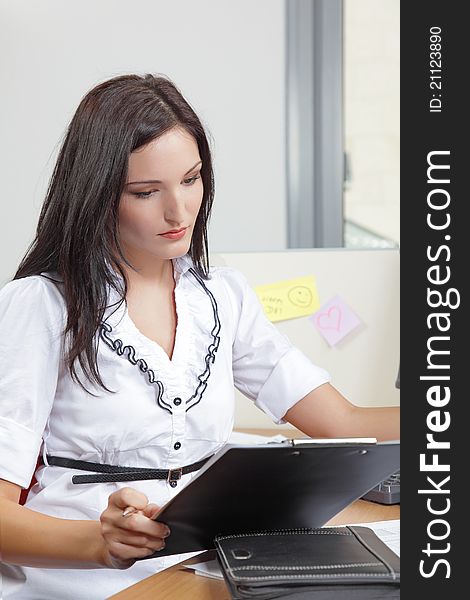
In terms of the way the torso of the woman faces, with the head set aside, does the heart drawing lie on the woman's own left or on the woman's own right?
on the woman's own left

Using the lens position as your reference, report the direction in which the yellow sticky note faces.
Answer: facing the viewer

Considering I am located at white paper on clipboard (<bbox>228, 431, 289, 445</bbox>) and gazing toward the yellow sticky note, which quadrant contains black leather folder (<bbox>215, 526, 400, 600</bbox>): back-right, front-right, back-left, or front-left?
back-right

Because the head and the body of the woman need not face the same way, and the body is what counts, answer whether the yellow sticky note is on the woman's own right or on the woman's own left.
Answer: on the woman's own left

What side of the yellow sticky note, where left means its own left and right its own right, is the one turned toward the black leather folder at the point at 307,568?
front

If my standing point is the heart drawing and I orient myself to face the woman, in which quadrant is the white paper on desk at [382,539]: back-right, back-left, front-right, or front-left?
front-left

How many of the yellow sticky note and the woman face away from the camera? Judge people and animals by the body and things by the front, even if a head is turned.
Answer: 0

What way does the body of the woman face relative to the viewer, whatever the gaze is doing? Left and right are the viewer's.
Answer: facing the viewer and to the right of the viewer
